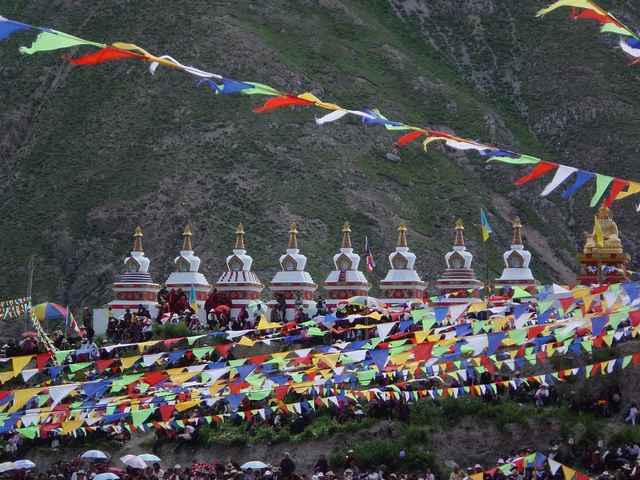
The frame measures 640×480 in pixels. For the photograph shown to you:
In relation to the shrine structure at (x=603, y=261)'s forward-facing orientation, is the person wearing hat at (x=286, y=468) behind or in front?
in front

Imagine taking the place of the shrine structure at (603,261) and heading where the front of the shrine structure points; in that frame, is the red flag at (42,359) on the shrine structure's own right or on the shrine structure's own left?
on the shrine structure's own right

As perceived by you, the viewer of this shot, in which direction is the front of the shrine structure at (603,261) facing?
facing the viewer

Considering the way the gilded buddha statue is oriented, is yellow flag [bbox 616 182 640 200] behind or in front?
in front

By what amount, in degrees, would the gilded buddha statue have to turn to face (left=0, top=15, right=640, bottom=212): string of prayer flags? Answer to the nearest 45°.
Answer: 0° — it already faces it

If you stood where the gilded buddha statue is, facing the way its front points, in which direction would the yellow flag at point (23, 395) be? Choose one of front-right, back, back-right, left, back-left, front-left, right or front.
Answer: front-right

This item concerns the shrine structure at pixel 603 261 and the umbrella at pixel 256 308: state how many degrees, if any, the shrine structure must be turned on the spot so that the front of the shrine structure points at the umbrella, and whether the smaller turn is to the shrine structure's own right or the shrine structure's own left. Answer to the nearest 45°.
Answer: approximately 90° to the shrine structure's own right

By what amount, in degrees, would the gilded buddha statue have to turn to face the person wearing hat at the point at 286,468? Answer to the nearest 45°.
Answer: approximately 45° to its right

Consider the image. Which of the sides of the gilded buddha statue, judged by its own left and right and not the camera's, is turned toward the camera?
front

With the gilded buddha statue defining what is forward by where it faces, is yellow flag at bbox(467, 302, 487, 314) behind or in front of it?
in front

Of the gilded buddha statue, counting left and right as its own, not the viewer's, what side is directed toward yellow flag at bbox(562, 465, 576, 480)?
front

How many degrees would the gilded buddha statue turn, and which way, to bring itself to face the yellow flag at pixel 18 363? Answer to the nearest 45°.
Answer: approximately 45° to its right

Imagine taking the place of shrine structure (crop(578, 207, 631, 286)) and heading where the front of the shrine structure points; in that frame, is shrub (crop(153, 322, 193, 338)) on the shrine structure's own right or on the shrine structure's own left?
on the shrine structure's own right

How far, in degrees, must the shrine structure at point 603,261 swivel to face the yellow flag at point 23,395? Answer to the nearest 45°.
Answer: approximately 45° to its right
